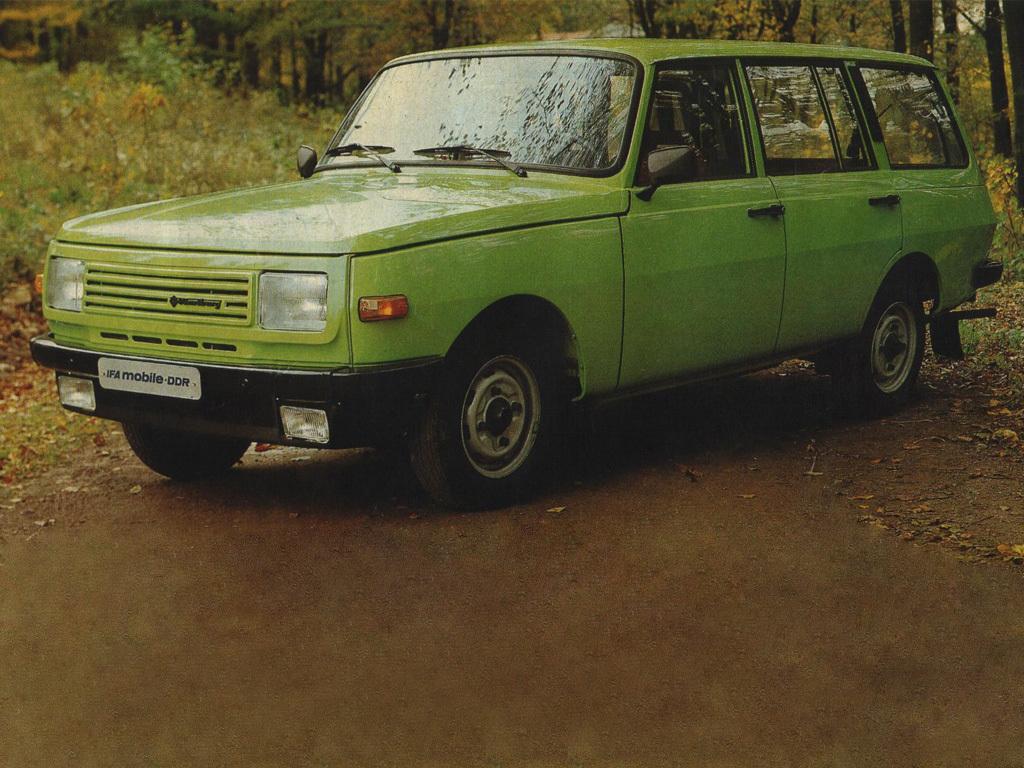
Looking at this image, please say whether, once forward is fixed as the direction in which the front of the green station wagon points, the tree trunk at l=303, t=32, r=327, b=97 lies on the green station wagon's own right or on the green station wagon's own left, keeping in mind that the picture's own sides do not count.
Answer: on the green station wagon's own right

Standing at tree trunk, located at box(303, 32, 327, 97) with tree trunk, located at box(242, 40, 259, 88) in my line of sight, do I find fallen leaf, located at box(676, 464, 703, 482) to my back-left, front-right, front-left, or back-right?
back-left

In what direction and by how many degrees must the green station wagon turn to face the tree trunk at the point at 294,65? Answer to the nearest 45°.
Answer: approximately 135° to its right

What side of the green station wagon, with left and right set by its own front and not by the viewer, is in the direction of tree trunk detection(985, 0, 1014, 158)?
back

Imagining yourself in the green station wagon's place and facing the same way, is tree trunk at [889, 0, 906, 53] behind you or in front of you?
behind

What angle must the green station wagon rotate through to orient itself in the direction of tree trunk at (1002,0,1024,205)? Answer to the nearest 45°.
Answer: approximately 180°

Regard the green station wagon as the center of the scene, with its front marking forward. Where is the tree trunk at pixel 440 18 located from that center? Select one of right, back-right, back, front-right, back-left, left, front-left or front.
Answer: back-right

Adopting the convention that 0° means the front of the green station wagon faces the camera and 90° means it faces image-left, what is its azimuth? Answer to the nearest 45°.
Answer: approximately 45°

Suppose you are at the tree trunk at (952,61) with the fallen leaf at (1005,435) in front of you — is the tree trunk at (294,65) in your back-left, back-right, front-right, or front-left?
back-right

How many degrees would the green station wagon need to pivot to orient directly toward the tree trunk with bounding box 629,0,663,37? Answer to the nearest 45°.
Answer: approximately 135° to its right

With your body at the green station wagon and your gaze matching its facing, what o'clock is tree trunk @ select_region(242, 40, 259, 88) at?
The tree trunk is roughly at 4 o'clock from the green station wagon.

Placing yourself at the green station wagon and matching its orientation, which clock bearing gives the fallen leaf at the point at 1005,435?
The fallen leaf is roughly at 7 o'clock from the green station wagon.

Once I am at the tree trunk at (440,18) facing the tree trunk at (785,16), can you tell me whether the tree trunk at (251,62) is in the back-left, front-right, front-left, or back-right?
back-right

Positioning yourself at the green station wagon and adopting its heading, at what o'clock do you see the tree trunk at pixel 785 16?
The tree trunk is roughly at 5 o'clock from the green station wagon.

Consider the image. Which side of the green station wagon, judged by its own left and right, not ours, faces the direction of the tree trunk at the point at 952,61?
back
